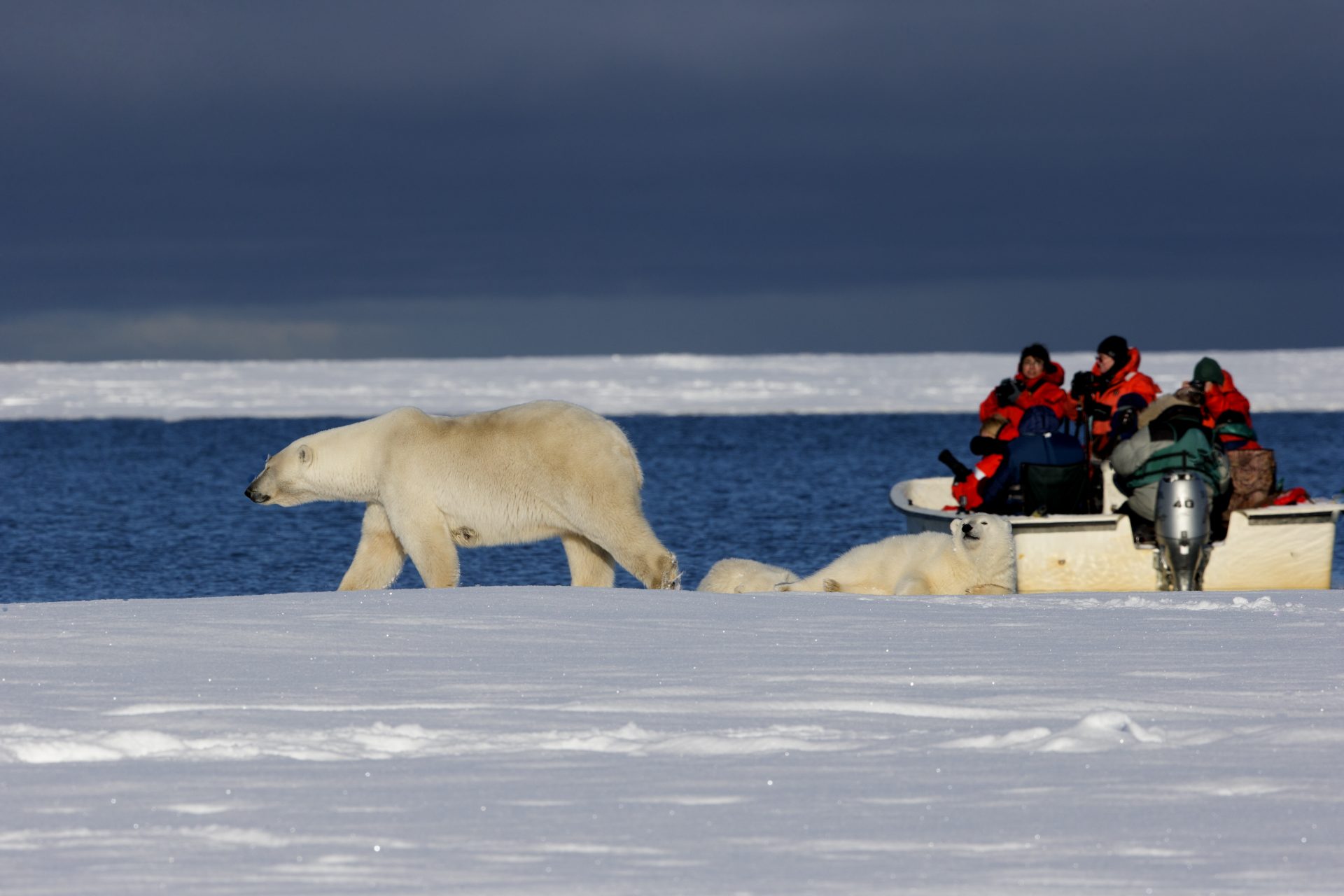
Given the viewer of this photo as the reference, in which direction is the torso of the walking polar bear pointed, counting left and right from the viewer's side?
facing to the left of the viewer

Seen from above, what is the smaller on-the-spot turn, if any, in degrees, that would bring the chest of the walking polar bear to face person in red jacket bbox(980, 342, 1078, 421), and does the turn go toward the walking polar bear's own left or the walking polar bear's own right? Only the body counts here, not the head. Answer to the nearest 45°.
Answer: approximately 180°

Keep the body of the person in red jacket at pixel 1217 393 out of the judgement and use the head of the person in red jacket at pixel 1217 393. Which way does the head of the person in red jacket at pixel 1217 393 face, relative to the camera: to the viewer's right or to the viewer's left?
to the viewer's left

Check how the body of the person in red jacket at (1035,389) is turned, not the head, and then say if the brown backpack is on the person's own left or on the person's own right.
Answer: on the person's own left

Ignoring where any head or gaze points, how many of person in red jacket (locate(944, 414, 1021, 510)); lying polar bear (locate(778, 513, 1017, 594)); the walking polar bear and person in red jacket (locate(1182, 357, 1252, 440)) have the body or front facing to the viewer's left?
3

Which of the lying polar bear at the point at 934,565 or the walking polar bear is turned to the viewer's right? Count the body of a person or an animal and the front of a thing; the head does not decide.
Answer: the lying polar bear

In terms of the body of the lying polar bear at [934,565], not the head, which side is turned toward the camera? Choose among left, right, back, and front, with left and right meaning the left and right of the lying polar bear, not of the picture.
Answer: right

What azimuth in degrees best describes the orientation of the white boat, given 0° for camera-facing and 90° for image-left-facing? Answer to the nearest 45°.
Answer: approximately 135°

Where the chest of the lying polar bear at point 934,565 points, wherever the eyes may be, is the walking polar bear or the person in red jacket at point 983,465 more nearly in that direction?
the person in red jacket

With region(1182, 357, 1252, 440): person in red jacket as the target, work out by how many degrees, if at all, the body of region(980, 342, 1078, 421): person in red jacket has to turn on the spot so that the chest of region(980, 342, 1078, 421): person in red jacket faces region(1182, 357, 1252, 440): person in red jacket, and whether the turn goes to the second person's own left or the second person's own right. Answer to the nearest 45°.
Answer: approximately 135° to the second person's own left

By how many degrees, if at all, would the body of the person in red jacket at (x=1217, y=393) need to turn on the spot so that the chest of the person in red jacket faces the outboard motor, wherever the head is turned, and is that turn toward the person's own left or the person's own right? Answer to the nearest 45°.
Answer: approximately 90° to the person's own left

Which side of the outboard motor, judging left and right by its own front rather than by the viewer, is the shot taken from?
back

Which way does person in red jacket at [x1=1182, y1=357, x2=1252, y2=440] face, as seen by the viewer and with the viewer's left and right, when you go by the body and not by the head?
facing to the left of the viewer
